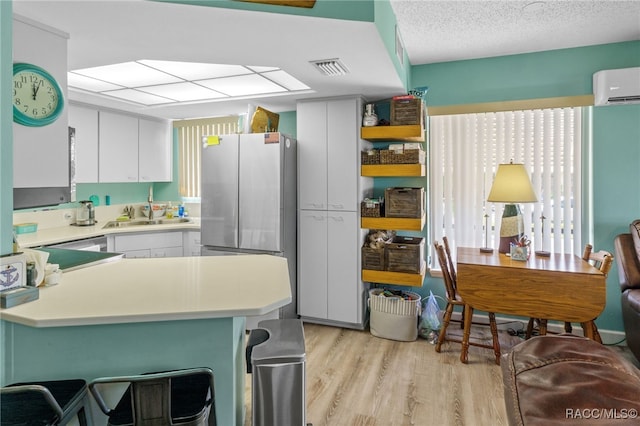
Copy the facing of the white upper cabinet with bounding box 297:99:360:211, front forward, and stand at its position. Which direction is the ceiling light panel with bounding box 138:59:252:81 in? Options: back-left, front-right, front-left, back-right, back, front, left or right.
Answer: front-right

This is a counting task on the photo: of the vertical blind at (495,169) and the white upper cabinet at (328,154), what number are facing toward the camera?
2

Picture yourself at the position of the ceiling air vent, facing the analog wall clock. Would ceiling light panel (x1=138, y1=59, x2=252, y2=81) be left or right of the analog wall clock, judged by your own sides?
right

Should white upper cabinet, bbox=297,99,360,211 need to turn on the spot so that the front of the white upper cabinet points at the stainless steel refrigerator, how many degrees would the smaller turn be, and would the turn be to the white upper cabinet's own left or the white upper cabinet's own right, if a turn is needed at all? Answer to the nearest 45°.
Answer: approximately 90° to the white upper cabinet's own right

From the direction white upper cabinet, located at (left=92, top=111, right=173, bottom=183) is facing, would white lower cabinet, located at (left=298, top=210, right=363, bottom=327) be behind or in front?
in front

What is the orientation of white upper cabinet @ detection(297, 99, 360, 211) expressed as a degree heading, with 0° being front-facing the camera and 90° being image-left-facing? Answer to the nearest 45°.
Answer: approximately 0°
